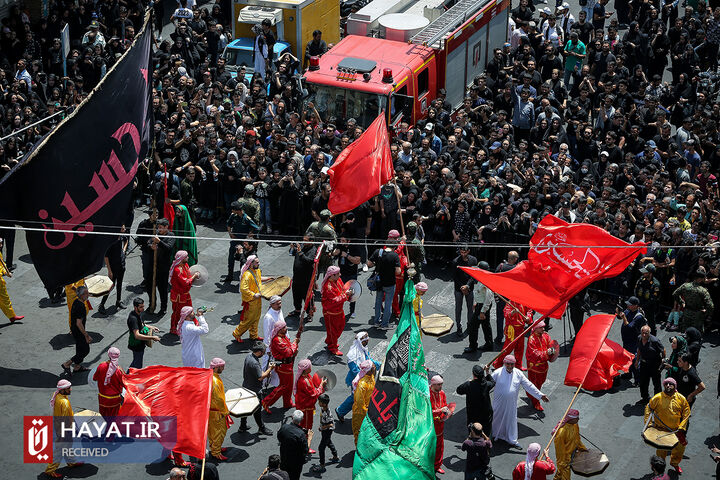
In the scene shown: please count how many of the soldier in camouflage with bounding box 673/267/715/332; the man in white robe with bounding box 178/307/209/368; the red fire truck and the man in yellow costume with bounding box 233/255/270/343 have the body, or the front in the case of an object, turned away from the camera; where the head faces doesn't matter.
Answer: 1

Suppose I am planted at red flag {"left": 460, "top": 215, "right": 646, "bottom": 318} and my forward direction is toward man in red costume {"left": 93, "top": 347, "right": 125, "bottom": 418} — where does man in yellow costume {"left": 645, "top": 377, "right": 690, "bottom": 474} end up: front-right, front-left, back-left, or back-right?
back-left

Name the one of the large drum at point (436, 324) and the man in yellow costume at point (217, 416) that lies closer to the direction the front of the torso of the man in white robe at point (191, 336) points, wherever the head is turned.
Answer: the large drum

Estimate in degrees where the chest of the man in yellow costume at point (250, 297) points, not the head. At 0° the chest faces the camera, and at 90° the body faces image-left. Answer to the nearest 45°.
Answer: approximately 270°

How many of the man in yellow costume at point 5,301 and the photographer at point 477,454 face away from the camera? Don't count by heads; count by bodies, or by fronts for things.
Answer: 1

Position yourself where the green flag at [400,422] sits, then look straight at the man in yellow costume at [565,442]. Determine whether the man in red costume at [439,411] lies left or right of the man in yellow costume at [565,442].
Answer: left

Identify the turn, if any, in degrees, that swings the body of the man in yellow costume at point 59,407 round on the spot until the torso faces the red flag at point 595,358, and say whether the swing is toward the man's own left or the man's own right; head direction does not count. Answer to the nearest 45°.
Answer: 0° — they already face it

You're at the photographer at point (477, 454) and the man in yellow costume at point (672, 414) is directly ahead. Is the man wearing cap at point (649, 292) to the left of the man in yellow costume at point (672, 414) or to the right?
left

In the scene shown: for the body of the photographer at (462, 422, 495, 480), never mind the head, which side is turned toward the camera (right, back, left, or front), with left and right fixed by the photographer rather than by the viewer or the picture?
back

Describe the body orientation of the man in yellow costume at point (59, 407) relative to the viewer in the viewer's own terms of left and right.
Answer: facing to the right of the viewer

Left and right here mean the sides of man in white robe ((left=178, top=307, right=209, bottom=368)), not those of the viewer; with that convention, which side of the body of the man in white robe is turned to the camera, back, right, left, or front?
right

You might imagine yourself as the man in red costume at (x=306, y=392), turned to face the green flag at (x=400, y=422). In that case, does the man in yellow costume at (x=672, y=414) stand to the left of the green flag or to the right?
left

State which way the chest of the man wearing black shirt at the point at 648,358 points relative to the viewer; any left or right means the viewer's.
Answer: facing the viewer and to the left of the viewer
